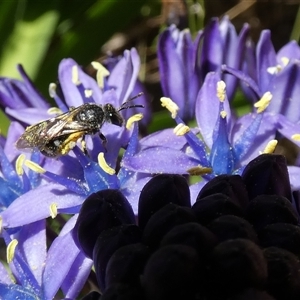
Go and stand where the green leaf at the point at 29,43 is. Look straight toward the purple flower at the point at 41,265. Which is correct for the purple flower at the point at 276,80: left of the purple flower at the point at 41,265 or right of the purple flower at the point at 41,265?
left

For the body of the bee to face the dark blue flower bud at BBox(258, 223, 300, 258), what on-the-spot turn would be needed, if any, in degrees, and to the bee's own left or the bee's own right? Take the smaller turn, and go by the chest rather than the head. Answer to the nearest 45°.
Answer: approximately 45° to the bee's own right

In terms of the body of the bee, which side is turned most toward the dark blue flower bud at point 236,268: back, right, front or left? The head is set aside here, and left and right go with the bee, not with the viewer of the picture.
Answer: right

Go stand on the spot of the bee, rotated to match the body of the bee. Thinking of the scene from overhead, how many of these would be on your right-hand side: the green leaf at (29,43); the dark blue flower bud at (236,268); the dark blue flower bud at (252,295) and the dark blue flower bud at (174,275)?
3

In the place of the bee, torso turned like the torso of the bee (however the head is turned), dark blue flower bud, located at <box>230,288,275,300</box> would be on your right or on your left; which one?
on your right

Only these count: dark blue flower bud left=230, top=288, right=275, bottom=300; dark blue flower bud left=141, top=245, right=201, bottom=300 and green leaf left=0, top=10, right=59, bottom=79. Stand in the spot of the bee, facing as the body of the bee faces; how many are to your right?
2

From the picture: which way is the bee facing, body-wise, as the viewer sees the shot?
to the viewer's right
